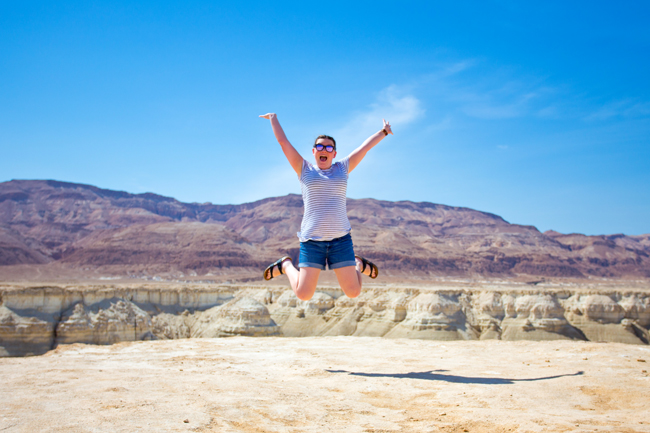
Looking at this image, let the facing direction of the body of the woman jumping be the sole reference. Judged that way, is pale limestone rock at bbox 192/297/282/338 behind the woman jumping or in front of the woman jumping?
behind

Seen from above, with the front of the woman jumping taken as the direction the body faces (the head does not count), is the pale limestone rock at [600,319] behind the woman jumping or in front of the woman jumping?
behind

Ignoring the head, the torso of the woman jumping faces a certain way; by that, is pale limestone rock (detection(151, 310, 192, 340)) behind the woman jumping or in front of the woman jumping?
behind

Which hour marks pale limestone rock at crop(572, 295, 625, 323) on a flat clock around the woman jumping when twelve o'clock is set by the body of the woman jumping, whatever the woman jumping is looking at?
The pale limestone rock is roughly at 7 o'clock from the woman jumping.

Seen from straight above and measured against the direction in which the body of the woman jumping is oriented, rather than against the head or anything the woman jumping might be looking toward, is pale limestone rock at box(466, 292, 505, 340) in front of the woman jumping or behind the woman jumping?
behind

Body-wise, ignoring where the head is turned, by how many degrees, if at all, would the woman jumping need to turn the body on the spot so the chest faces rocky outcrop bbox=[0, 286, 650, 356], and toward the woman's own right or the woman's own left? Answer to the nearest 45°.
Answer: approximately 180°

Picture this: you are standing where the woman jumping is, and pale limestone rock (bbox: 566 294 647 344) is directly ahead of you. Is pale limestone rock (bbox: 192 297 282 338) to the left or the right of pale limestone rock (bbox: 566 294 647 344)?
left

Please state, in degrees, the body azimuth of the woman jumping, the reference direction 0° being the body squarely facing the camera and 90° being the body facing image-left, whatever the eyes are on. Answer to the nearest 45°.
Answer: approximately 0°

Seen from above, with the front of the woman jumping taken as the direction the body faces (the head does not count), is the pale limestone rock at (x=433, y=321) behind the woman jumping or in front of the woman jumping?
behind

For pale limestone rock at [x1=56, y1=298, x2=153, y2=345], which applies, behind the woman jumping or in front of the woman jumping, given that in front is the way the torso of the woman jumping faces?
behind
